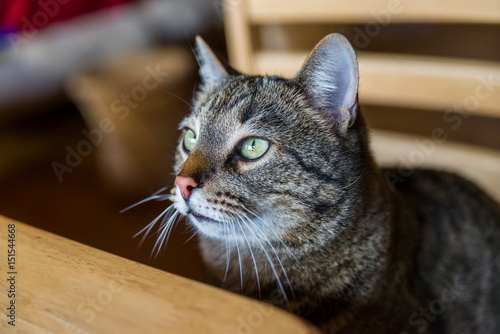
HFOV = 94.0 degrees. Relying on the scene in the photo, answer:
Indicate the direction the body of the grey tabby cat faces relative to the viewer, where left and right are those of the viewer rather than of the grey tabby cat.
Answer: facing the viewer and to the left of the viewer

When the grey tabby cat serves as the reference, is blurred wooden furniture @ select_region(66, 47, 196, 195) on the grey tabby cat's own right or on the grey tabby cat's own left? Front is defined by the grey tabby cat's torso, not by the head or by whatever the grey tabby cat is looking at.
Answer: on the grey tabby cat's own right
